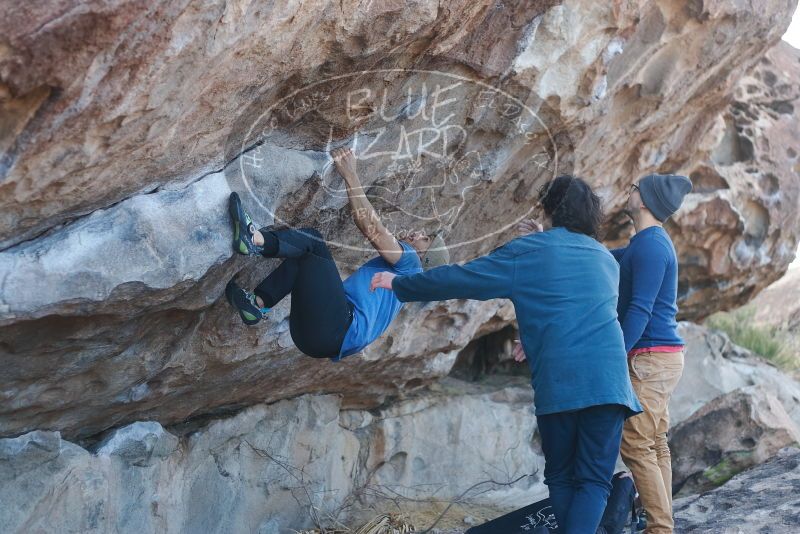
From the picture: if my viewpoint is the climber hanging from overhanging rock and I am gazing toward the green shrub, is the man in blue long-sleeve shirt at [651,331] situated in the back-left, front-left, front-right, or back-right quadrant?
front-right

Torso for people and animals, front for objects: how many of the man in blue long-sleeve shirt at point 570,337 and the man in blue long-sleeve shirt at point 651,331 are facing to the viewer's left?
1

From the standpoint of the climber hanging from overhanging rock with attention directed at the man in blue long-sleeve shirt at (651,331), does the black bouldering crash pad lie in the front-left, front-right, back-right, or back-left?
front-right

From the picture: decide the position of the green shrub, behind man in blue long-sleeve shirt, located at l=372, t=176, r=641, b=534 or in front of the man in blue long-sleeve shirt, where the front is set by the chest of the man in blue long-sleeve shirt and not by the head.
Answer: in front

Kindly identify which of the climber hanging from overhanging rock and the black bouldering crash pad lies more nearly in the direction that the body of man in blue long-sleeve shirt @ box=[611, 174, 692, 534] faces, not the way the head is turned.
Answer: the climber hanging from overhanging rock

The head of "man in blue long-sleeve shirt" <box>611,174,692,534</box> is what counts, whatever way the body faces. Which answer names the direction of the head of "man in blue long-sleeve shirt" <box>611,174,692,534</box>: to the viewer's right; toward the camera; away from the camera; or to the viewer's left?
to the viewer's left

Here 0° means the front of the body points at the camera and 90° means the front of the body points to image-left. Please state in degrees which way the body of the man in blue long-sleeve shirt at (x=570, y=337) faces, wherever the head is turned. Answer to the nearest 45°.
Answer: approximately 180°

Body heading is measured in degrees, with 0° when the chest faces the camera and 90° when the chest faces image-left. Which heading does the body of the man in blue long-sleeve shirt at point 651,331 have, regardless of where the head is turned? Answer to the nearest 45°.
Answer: approximately 90°
